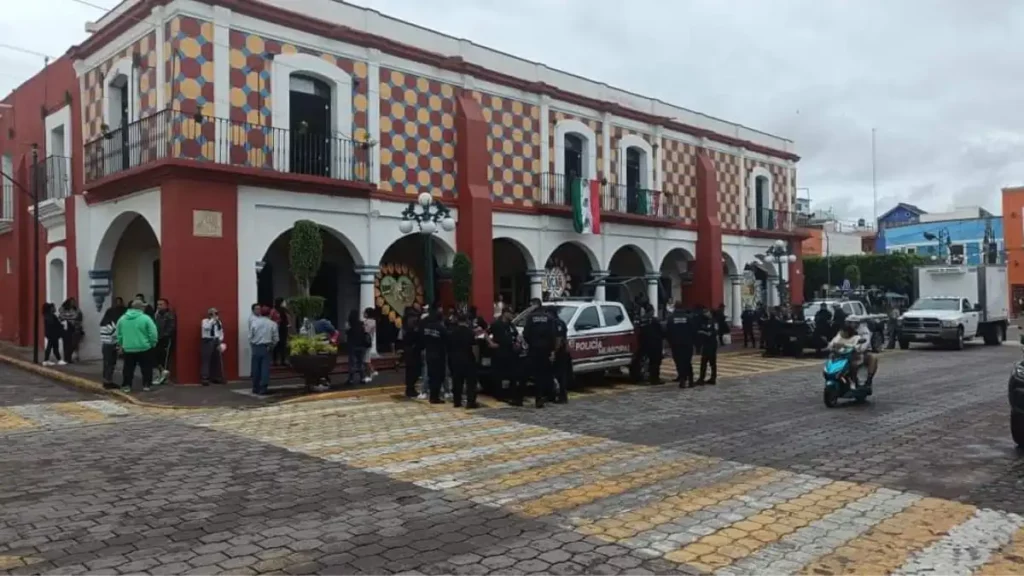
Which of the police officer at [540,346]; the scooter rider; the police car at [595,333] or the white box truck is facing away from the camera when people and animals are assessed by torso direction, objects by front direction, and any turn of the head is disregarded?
the police officer

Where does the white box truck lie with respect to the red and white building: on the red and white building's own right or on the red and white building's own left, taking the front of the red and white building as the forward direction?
on the red and white building's own left

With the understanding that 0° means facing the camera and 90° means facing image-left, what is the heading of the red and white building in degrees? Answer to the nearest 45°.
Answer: approximately 315°

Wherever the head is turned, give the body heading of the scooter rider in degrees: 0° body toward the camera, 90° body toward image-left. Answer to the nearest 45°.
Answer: approximately 45°

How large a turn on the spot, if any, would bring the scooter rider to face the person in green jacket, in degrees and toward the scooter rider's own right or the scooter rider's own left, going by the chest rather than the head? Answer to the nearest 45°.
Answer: approximately 45° to the scooter rider's own right

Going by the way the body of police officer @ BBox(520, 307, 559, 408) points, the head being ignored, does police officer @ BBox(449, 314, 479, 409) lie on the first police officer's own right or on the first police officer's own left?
on the first police officer's own left

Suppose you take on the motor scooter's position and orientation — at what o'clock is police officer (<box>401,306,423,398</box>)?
The police officer is roughly at 1 o'clock from the motor scooter.
